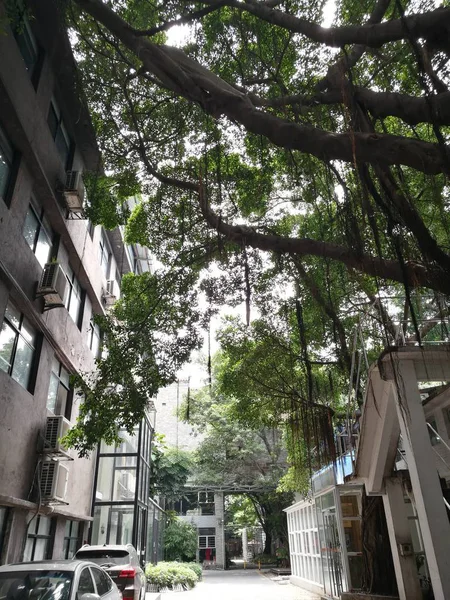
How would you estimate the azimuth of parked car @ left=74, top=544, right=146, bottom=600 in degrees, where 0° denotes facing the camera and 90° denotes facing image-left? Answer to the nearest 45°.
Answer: approximately 180°

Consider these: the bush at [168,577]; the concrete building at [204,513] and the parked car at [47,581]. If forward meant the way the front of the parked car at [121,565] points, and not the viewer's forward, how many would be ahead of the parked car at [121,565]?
2

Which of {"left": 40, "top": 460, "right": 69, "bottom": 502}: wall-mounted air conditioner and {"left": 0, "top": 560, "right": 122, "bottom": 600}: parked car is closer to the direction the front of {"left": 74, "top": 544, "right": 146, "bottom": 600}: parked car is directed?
the wall-mounted air conditioner
